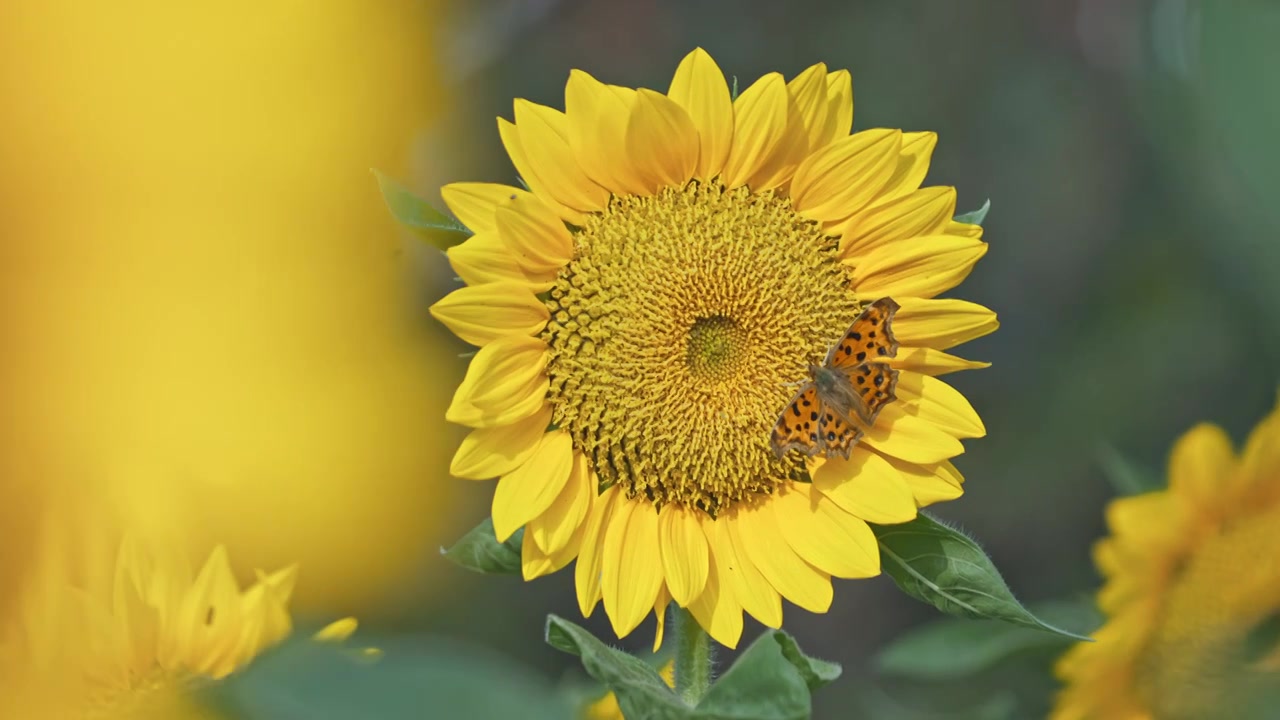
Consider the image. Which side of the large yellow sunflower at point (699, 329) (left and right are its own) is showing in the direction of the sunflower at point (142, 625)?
right

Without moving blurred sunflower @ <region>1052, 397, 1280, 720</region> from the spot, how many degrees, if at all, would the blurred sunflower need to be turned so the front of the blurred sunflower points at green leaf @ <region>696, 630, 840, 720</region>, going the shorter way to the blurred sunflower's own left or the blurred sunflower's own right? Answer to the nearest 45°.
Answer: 0° — it already faces it

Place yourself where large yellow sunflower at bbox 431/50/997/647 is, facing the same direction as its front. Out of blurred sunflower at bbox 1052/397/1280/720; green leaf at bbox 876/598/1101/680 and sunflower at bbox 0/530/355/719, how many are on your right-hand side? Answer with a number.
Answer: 1

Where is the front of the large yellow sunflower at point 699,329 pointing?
toward the camera

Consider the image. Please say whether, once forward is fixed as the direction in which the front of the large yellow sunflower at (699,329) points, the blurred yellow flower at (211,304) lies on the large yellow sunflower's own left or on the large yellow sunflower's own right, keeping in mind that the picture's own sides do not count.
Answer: on the large yellow sunflower's own right

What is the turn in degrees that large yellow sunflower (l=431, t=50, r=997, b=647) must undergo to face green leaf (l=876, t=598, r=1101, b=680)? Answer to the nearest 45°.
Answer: approximately 135° to its left

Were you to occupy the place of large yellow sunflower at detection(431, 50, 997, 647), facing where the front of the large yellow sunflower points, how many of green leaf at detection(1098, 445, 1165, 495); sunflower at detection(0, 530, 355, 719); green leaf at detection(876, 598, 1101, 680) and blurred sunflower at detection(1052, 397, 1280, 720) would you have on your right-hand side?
1

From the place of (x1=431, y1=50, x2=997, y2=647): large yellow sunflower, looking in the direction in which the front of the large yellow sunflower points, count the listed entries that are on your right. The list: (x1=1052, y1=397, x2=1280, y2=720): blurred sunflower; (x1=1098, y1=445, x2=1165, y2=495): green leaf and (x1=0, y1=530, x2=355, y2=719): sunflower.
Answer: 1

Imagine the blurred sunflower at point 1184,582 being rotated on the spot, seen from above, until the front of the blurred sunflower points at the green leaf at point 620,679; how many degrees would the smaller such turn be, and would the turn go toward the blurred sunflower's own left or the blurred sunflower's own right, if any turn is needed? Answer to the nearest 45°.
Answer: approximately 45° to the blurred sunflower's own right

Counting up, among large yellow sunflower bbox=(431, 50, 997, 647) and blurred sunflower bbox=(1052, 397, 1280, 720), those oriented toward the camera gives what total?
2

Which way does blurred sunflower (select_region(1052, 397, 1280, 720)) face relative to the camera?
toward the camera
